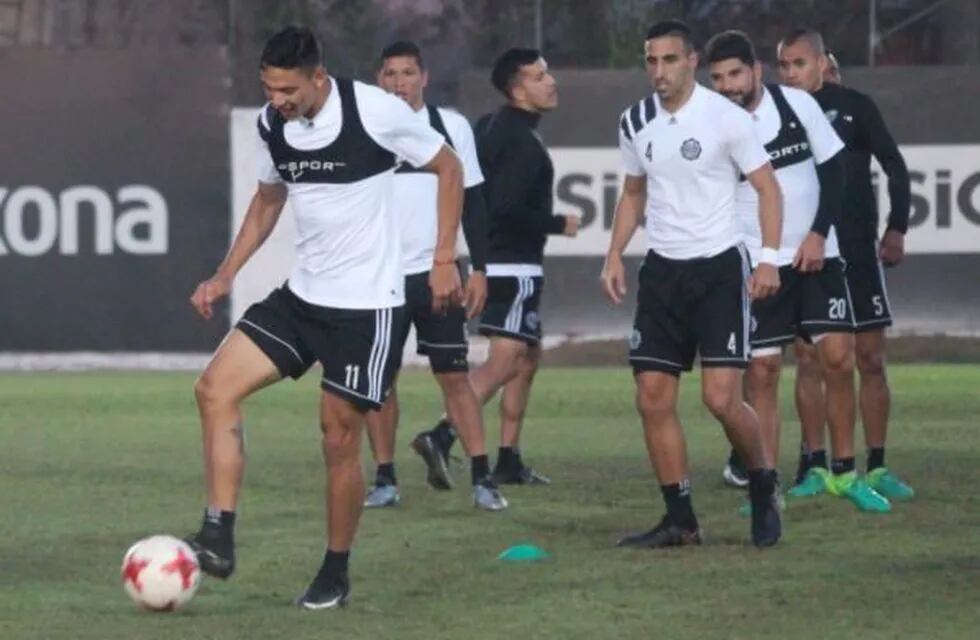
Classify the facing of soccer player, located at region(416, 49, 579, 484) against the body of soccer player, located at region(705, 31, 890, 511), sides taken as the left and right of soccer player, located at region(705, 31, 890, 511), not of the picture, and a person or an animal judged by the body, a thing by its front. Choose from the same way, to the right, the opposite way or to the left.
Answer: to the left

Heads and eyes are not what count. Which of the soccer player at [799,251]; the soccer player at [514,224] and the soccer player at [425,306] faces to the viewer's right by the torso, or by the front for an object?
the soccer player at [514,224]

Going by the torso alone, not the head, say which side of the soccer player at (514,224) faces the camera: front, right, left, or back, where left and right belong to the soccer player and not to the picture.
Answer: right

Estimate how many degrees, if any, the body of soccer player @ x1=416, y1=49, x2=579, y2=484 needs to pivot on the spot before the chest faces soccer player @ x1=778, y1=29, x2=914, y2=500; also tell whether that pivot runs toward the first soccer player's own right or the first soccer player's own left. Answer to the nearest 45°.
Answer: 0° — they already face them

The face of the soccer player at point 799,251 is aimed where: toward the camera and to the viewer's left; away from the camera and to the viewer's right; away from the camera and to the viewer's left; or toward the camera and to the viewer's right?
toward the camera and to the viewer's left

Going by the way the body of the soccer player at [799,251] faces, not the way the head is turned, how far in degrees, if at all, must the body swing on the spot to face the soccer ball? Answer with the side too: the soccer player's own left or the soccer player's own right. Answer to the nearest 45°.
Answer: approximately 45° to the soccer player's own right

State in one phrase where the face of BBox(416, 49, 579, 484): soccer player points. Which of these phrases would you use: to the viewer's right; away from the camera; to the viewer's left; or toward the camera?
to the viewer's right
